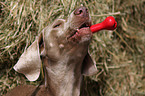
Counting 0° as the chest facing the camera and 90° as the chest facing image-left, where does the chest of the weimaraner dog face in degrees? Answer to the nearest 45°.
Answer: approximately 315°
